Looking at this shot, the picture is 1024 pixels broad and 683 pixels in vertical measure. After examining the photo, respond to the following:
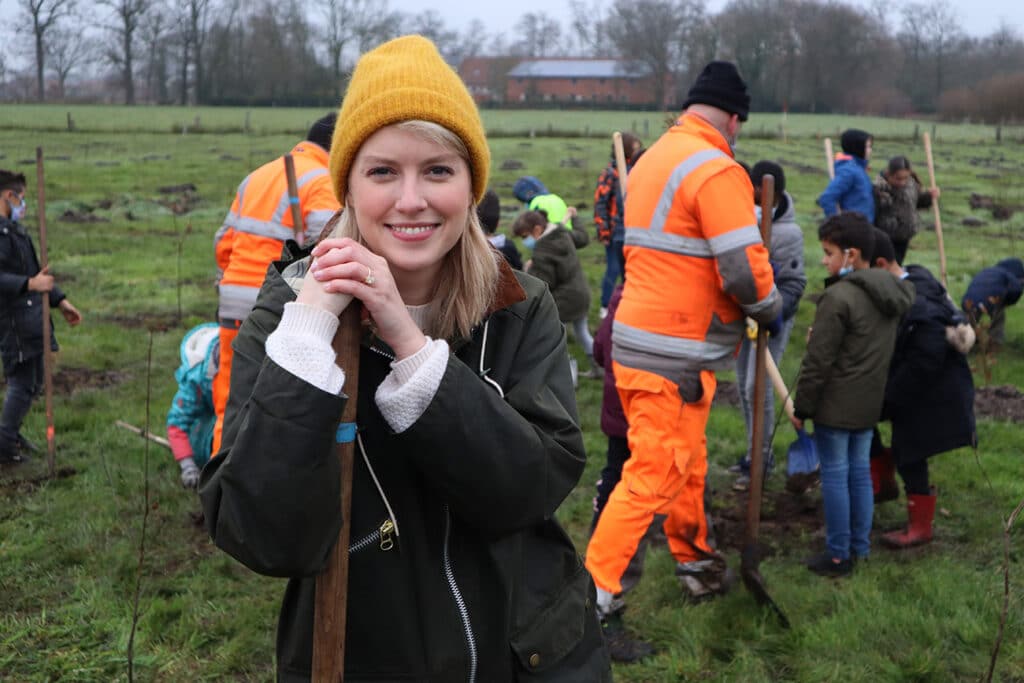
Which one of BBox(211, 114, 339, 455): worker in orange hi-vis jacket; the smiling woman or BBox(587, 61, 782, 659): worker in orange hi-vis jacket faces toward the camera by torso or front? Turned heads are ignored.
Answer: the smiling woman

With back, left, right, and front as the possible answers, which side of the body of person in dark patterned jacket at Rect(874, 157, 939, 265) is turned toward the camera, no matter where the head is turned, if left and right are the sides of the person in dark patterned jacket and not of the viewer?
front

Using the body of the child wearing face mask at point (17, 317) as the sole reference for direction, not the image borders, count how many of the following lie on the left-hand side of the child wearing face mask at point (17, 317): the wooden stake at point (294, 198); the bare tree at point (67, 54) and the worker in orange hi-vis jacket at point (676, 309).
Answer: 1

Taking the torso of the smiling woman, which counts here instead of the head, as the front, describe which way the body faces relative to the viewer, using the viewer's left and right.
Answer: facing the viewer

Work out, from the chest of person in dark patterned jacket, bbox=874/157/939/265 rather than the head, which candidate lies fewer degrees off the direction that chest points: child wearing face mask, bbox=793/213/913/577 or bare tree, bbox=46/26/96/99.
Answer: the child wearing face mask

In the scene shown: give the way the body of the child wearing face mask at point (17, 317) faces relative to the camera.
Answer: to the viewer's right

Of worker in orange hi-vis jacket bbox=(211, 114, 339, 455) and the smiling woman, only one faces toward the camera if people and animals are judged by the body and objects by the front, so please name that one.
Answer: the smiling woman

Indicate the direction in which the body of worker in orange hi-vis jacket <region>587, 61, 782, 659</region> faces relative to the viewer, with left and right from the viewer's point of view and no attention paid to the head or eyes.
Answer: facing away from the viewer and to the right of the viewer

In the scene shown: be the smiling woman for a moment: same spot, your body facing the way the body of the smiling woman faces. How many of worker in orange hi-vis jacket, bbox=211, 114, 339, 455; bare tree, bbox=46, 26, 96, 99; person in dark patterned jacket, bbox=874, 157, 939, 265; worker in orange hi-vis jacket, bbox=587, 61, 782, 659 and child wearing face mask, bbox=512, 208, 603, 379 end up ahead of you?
0

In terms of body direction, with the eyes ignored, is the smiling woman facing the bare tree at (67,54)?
no

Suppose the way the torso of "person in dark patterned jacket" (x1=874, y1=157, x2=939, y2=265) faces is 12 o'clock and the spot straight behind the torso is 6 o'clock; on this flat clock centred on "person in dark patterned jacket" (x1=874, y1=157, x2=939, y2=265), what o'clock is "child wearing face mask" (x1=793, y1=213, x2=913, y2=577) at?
"child wearing face mask" (x1=793, y1=213, x2=913, y2=577) is roughly at 12 o'clock from "person in dark patterned jacket" (x1=874, y1=157, x2=939, y2=265).

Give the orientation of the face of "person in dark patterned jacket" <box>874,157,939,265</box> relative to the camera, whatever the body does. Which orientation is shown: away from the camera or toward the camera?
toward the camera

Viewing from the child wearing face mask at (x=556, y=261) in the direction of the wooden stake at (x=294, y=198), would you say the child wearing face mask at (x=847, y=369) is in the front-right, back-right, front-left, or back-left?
front-left

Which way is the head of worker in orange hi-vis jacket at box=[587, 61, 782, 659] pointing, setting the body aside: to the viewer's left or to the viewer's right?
to the viewer's right

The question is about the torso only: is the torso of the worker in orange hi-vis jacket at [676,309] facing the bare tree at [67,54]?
no

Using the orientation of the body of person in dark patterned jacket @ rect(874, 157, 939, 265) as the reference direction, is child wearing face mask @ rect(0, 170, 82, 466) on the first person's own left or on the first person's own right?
on the first person's own right

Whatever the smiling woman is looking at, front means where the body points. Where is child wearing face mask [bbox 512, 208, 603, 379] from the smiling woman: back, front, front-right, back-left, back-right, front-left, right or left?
back

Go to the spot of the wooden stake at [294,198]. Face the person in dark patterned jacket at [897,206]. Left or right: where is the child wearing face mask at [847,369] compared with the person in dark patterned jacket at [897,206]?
right

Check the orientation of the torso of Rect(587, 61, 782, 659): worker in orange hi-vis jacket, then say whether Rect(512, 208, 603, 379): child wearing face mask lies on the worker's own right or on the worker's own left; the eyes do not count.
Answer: on the worker's own left

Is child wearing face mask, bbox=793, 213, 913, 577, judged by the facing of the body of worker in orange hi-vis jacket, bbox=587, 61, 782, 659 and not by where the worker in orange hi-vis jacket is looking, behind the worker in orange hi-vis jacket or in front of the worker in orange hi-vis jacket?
in front
